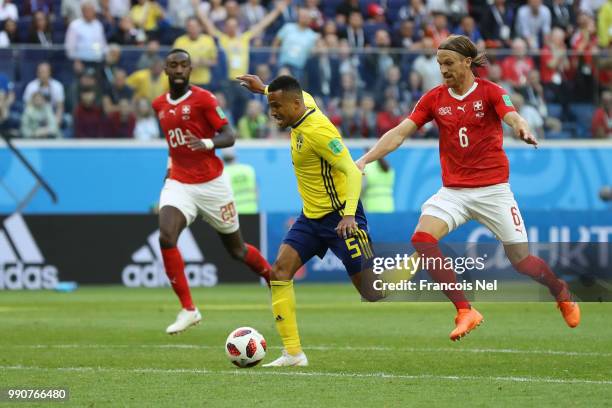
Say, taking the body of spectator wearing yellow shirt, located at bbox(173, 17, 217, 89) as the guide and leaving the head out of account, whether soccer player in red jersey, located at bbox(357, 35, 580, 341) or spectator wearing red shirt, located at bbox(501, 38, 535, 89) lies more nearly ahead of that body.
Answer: the soccer player in red jersey

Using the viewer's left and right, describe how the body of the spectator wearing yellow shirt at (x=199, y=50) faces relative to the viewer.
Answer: facing the viewer

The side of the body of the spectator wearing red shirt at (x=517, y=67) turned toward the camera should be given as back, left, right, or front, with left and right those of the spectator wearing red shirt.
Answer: front

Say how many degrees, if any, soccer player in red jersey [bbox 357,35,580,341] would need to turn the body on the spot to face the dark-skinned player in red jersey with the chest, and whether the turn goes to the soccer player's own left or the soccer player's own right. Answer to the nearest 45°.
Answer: approximately 90° to the soccer player's own right

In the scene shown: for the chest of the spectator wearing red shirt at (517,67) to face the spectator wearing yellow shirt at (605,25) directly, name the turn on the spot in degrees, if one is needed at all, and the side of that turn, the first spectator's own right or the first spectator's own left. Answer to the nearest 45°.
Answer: approximately 135° to the first spectator's own left

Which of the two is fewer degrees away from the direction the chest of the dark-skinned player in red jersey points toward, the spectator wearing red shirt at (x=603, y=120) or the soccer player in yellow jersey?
the soccer player in yellow jersey

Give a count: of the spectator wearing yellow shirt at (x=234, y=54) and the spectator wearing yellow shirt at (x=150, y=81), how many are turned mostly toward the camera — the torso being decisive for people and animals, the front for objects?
2

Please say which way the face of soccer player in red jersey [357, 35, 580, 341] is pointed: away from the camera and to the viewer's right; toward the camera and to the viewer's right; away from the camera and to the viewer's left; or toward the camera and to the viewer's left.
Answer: toward the camera and to the viewer's left

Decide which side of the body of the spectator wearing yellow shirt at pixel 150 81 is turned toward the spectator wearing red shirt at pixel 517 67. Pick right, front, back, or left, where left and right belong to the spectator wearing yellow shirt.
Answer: left
